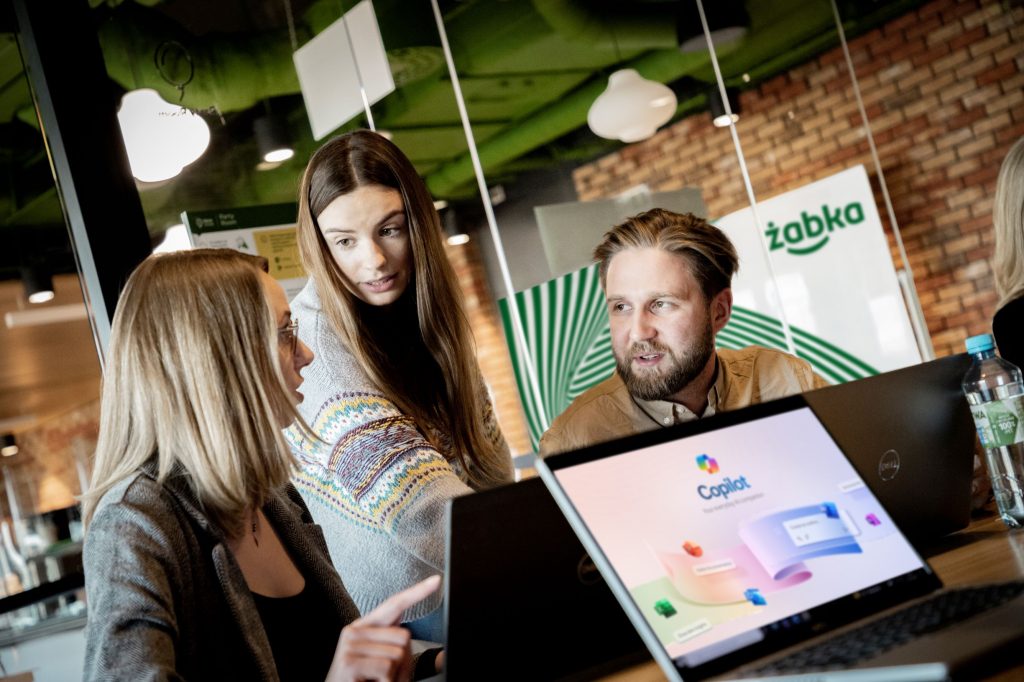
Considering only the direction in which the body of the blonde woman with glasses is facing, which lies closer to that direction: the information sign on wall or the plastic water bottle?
the plastic water bottle

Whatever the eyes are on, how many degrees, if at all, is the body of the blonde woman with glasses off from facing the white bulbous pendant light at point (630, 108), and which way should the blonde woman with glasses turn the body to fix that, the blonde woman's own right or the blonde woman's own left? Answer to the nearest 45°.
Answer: approximately 90° to the blonde woman's own left

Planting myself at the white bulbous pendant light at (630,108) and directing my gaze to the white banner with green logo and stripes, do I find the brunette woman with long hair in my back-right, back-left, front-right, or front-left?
back-right

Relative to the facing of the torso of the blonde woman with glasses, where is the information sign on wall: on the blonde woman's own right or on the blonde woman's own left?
on the blonde woman's own left

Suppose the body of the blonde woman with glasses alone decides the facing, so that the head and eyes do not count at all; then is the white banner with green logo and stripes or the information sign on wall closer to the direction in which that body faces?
the white banner with green logo and stripes

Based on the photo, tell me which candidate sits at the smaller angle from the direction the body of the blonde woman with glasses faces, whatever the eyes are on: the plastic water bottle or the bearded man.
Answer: the plastic water bottle

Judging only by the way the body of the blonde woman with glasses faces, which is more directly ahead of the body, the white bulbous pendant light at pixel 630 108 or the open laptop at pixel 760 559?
the open laptop

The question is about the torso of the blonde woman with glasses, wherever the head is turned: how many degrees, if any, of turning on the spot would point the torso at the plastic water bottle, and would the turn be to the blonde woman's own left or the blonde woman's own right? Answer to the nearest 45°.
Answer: approximately 45° to the blonde woman's own left

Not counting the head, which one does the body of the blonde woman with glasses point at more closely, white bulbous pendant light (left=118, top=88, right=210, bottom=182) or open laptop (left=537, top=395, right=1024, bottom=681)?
the open laptop

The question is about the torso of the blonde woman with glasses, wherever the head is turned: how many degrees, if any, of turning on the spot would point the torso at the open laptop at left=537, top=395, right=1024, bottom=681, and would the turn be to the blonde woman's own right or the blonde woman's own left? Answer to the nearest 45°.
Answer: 0° — they already face it

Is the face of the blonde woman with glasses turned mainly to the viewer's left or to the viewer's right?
to the viewer's right

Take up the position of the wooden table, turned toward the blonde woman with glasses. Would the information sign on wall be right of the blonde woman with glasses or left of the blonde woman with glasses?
right

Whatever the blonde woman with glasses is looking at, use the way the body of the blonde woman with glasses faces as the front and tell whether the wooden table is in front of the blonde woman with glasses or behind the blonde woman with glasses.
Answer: in front
